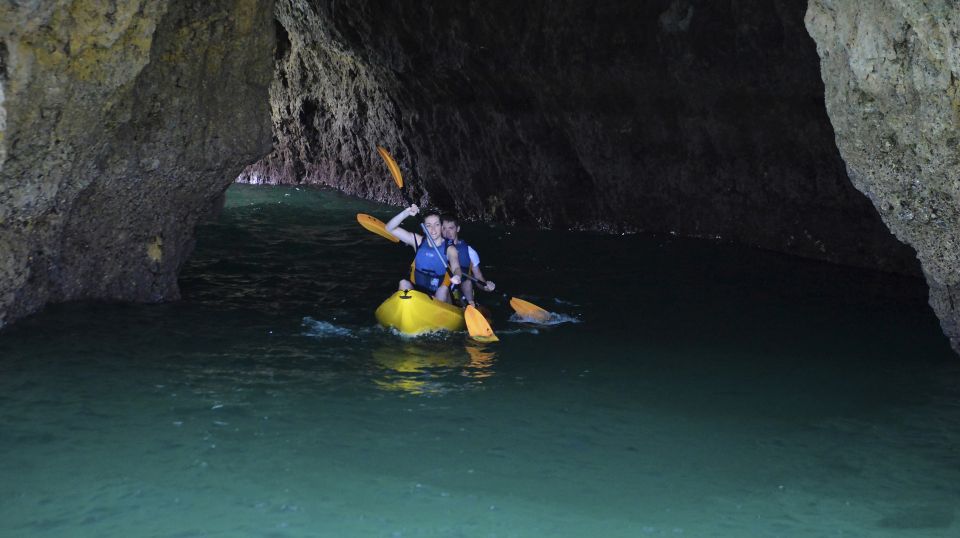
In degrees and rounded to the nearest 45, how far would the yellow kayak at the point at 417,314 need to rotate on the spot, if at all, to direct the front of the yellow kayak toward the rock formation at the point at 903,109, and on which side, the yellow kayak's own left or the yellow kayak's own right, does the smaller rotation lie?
approximately 45° to the yellow kayak's own left

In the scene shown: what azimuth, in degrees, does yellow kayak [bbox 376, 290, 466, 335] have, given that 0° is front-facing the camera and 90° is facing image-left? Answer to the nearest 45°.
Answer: approximately 0°
